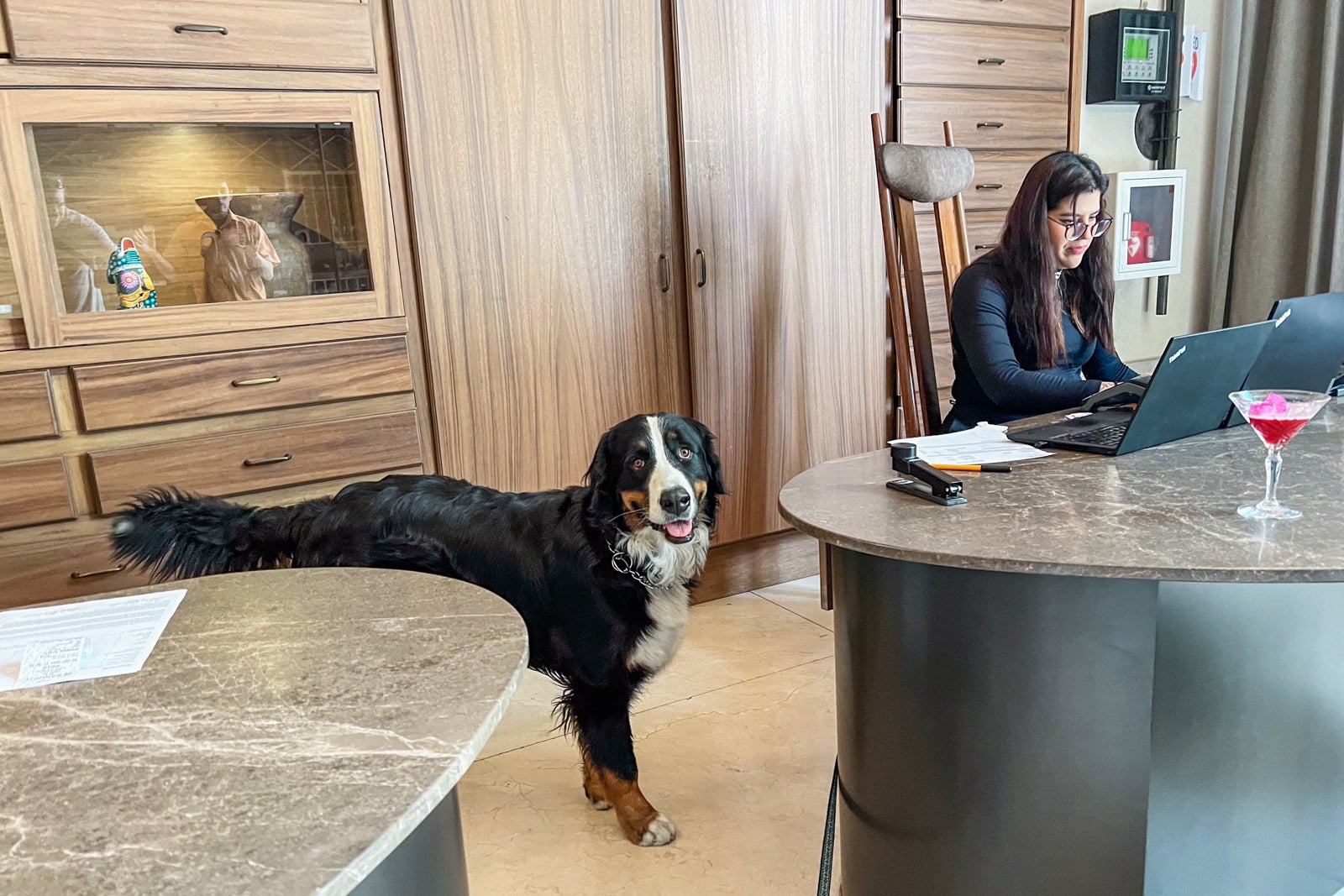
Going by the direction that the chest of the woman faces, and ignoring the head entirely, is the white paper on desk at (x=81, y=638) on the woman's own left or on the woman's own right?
on the woman's own right

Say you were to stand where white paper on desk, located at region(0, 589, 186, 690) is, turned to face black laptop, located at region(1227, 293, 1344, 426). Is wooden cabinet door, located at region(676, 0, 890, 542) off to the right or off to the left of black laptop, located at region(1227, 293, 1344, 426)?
left

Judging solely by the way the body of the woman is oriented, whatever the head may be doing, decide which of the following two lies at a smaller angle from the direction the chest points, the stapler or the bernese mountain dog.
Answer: the stapler

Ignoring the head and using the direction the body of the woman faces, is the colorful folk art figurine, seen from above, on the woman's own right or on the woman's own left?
on the woman's own right

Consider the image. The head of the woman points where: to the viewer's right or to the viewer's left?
to the viewer's right

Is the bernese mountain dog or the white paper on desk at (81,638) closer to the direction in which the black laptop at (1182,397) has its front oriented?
the bernese mountain dog

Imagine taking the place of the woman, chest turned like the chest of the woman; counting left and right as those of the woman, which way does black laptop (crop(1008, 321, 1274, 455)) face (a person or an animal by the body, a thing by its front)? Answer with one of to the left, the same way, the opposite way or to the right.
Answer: the opposite way

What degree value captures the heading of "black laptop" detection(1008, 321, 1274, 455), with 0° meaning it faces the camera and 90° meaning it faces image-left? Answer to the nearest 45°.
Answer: approximately 135°

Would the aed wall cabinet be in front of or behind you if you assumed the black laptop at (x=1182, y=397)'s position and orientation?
in front

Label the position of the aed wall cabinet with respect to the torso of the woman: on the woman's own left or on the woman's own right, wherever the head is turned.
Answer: on the woman's own left

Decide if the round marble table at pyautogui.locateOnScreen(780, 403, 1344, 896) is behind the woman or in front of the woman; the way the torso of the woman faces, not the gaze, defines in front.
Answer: in front

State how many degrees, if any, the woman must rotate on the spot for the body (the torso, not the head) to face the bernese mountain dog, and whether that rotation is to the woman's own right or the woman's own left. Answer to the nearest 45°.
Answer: approximately 90° to the woman's own right

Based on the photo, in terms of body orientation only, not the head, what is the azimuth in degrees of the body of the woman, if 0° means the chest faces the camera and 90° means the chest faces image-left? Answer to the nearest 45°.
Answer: approximately 315°
